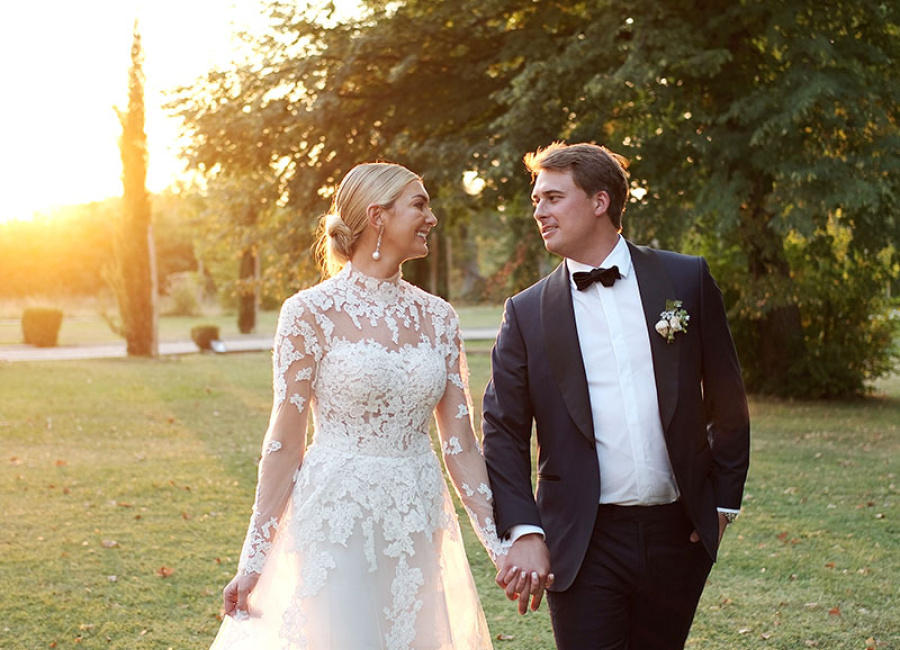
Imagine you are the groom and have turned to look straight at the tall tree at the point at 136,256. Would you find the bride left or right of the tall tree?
left

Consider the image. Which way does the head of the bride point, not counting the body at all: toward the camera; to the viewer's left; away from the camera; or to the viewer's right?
to the viewer's right

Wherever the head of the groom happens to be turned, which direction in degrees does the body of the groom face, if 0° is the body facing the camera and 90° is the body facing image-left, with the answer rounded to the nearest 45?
approximately 0°

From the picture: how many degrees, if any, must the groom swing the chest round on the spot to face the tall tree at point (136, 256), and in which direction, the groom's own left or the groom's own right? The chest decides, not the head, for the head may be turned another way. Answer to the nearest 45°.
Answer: approximately 135° to the groom's own right

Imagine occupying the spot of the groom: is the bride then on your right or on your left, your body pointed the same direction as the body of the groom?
on your right

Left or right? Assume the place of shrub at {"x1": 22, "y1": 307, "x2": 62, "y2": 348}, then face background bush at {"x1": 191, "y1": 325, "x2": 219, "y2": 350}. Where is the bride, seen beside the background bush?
right

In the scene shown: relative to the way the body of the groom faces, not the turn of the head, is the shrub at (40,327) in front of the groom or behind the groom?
behind

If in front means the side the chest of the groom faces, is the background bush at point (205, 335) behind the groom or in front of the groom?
behind
